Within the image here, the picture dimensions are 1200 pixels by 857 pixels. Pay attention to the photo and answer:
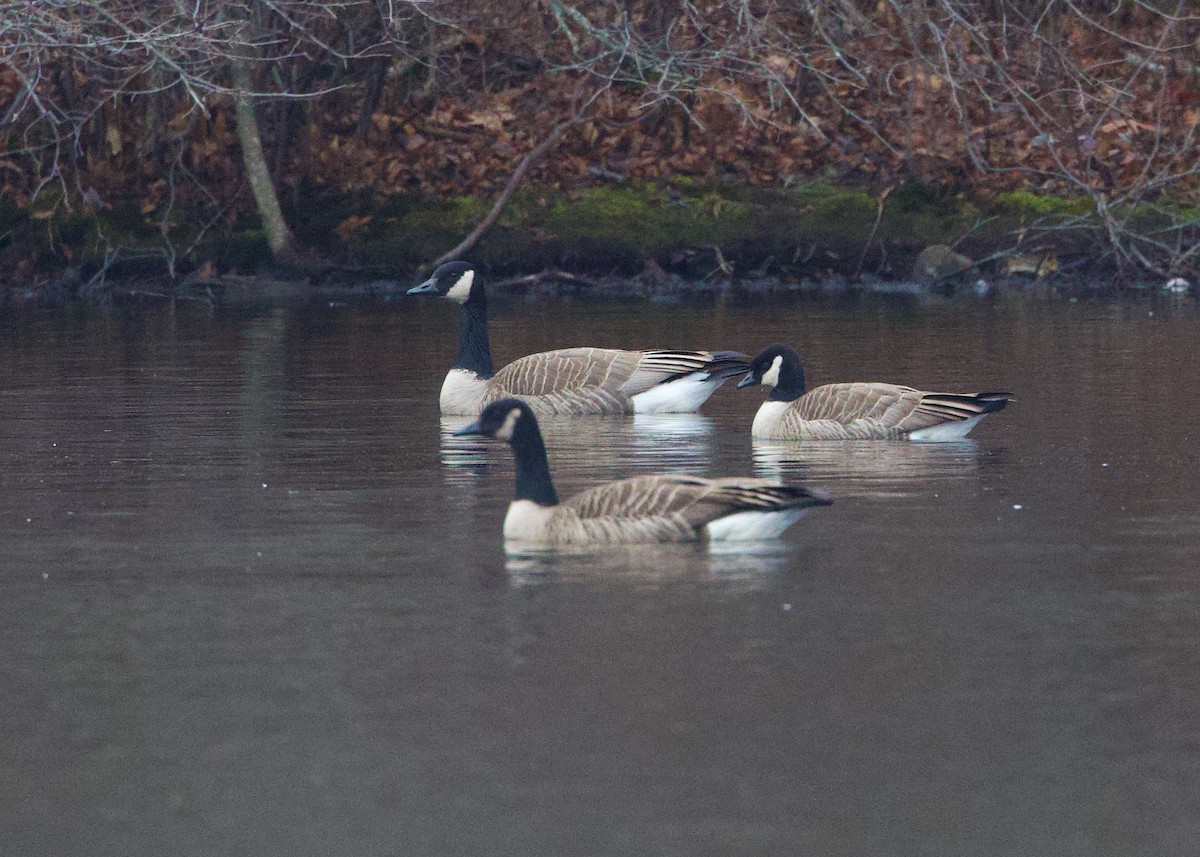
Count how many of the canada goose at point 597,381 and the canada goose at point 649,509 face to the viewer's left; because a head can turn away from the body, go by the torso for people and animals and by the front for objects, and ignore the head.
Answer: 2

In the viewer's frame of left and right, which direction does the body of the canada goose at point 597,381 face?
facing to the left of the viewer

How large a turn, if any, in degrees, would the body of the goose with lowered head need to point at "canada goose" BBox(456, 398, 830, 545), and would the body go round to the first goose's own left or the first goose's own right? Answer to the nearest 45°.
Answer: approximately 90° to the first goose's own left

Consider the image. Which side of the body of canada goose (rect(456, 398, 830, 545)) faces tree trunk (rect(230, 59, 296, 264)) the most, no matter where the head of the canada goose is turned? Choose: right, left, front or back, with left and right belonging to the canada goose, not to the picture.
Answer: right

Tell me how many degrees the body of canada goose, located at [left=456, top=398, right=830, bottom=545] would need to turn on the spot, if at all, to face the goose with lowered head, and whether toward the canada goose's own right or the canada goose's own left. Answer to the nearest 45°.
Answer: approximately 90° to the canada goose's own right

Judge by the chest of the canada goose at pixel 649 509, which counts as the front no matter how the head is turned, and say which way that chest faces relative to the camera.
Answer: to the viewer's left

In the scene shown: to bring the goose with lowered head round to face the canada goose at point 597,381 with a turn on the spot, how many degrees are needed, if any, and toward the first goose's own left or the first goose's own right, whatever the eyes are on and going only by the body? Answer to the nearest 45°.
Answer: approximately 45° to the first goose's own right

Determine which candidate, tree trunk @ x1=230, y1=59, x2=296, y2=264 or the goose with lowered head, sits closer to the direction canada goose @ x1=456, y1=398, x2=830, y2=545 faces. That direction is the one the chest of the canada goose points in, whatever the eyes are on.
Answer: the tree trunk

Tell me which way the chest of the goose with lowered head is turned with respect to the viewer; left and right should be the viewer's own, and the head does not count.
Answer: facing to the left of the viewer

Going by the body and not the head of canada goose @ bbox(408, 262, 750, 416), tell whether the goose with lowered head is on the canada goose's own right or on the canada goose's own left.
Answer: on the canada goose's own left

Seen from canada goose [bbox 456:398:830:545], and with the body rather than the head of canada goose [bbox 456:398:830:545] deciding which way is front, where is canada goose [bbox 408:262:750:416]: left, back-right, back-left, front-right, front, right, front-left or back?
right

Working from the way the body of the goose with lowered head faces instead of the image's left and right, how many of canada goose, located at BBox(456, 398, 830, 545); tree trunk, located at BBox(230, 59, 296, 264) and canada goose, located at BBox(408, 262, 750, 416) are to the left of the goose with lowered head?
1
